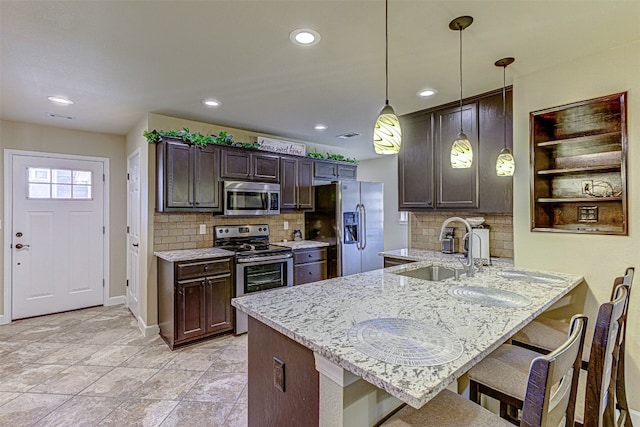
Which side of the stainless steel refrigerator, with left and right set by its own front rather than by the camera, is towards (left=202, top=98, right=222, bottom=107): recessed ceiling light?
right

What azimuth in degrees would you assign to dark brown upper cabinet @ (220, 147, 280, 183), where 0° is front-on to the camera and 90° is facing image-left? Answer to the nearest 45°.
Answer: approximately 315°

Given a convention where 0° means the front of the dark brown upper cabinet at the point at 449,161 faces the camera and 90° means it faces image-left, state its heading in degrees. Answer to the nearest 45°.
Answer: approximately 45°

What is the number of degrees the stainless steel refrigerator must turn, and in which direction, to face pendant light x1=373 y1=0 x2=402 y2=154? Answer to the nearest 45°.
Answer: approximately 45° to its right
